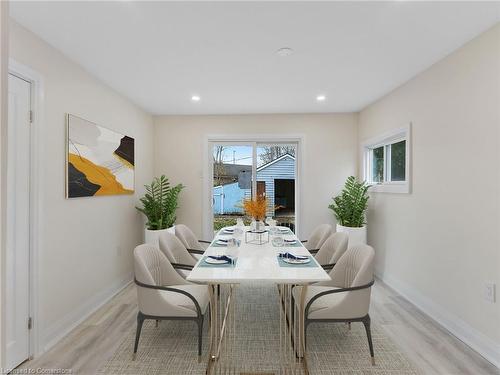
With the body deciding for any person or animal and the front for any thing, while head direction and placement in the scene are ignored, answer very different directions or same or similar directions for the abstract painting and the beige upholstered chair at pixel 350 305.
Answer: very different directions

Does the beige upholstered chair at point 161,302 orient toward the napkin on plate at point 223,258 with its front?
yes

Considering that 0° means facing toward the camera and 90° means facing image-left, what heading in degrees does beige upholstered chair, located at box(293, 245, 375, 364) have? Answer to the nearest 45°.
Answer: approximately 90°

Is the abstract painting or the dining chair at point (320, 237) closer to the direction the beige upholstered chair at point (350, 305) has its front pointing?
the abstract painting

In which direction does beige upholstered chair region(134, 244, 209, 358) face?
to the viewer's right

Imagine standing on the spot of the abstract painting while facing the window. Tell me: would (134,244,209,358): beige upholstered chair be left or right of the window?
right

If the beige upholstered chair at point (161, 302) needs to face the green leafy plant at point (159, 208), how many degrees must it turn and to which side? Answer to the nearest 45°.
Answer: approximately 90° to its left

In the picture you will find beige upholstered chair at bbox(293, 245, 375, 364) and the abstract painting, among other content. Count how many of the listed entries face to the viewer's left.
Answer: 1

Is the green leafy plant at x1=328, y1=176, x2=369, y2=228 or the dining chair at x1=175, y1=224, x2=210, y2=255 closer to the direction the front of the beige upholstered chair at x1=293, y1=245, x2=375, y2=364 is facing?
the dining chair

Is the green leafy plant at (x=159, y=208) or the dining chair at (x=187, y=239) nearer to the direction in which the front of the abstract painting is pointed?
the dining chair

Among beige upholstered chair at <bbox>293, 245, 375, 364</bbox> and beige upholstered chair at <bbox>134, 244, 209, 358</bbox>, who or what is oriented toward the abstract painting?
beige upholstered chair at <bbox>293, 245, 375, 364</bbox>

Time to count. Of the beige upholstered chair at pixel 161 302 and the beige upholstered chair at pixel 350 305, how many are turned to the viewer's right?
1

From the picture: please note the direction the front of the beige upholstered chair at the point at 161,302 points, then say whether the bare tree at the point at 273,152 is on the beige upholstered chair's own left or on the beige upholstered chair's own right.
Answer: on the beige upholstered chair's own left

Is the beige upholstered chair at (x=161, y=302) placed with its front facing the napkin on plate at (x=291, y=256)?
yes
